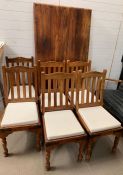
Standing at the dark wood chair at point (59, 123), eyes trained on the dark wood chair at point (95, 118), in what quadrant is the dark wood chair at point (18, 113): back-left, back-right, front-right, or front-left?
back-left

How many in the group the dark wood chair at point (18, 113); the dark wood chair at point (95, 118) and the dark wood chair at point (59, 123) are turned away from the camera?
0

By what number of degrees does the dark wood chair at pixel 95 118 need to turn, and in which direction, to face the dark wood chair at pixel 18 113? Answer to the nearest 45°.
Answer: approximately 135° to its right

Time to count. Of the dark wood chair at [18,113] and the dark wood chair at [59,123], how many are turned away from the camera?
0

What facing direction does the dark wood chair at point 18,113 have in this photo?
toward the camera

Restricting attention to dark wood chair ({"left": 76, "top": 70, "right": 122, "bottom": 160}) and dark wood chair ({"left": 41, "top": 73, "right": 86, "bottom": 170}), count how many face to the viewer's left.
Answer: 0

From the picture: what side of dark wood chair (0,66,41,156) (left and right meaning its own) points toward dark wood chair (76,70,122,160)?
left

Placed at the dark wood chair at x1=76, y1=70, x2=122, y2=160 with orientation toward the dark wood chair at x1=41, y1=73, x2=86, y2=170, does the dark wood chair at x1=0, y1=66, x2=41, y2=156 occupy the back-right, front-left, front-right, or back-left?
front-right

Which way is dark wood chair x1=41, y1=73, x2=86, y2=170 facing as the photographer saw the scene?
facing the viewer and to the right of the viewer
